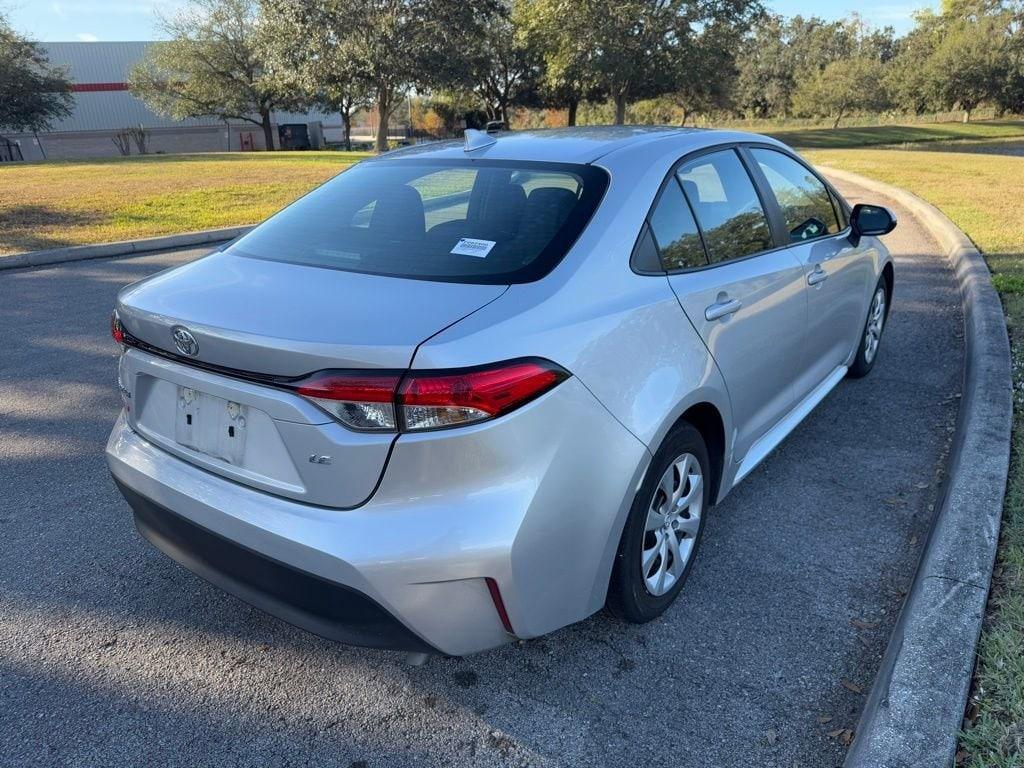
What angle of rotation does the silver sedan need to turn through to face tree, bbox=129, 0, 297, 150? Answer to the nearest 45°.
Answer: approximately 45° to its left

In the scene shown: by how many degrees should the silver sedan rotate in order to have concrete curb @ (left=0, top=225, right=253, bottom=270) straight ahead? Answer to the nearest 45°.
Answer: approximately 90° to its left

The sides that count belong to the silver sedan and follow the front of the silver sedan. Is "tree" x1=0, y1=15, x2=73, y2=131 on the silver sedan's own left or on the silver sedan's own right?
on the silver sedan's own left

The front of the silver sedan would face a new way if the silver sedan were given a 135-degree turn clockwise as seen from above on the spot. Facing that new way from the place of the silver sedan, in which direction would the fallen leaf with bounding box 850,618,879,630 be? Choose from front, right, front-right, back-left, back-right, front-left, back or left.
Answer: left

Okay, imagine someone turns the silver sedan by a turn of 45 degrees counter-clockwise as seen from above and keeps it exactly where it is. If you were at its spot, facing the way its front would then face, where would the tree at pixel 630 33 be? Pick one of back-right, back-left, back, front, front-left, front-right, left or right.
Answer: front

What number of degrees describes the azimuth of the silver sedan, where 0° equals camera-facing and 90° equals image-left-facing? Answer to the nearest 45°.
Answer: approximately 225°

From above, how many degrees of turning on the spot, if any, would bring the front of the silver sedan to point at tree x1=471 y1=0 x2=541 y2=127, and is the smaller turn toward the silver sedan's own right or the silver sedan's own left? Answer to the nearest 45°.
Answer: approximately 45° to the silver sedan's own left

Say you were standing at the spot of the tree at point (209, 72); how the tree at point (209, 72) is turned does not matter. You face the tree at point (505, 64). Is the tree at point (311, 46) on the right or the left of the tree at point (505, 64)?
right

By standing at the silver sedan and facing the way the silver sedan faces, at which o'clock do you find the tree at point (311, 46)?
The tree is roughly at 10 o'clock from the silver sedan.
